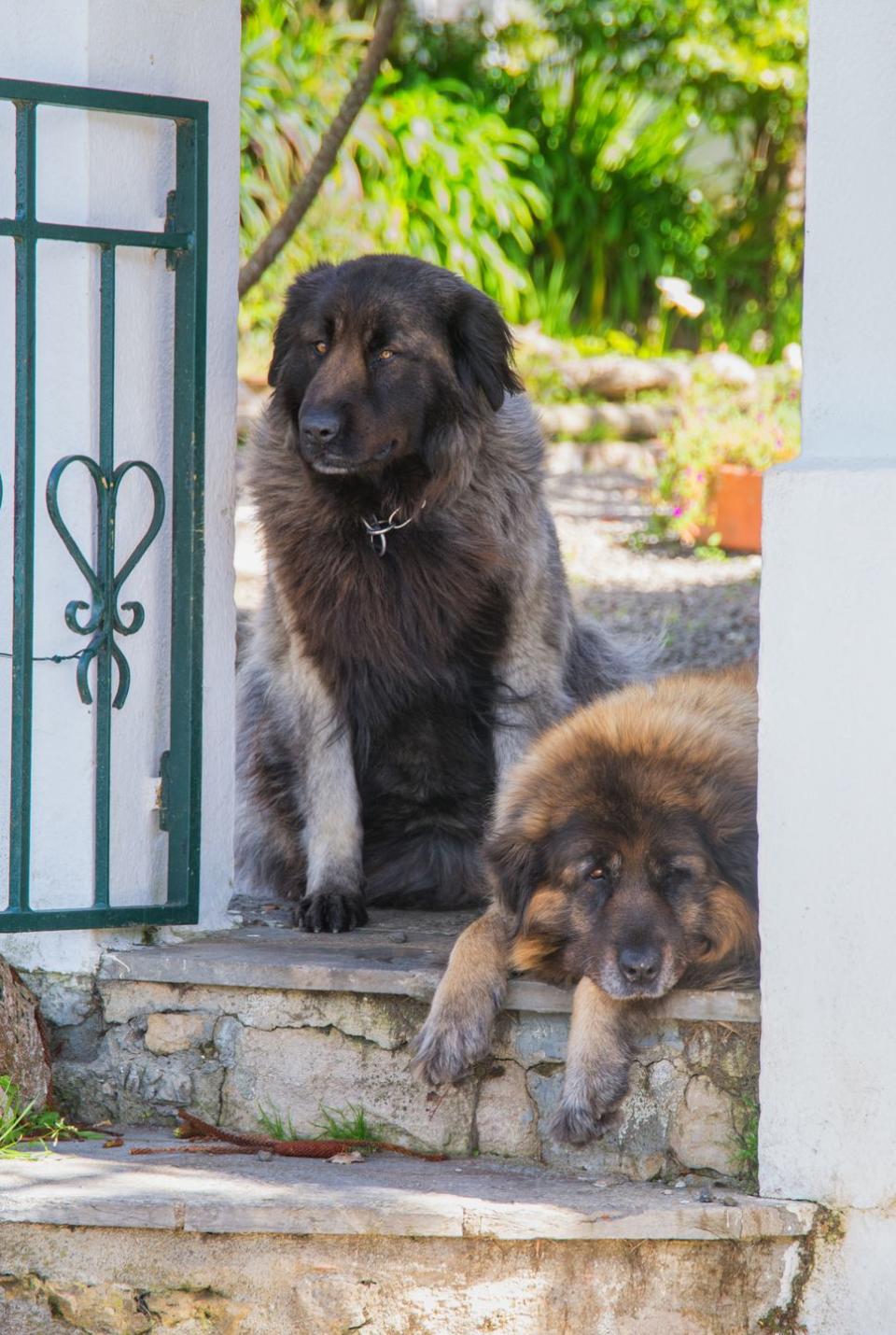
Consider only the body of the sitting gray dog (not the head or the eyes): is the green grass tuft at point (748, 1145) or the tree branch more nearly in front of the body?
the green grass tuft

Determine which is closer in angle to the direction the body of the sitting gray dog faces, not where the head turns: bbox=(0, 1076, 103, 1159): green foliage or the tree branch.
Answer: the green foliage

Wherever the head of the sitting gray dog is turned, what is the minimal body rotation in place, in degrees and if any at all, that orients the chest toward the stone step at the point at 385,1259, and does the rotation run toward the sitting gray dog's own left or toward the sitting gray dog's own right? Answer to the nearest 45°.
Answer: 0° — it already faces it

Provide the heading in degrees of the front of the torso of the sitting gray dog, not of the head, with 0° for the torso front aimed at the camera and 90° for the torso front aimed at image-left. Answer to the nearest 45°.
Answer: approximately 0°

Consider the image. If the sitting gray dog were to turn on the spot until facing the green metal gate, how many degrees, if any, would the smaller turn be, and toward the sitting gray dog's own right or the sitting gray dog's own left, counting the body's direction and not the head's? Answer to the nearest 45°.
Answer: approximately 45° to the sitting gray dog's own right

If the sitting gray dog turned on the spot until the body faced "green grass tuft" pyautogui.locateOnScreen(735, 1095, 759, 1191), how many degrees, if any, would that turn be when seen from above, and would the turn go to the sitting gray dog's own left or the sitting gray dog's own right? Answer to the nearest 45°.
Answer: approximately 45° to the sitting gray dog's own left
